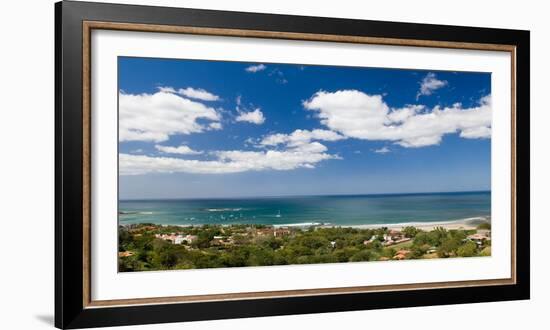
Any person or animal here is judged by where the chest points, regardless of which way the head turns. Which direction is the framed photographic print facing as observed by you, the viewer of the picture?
facing the viewer and to the right of the viewer
